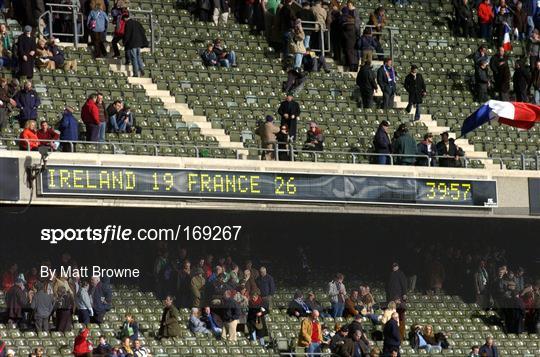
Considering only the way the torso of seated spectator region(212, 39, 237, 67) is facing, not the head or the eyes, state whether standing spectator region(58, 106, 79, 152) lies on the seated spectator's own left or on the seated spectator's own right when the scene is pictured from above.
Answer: on the seated spectator's own right

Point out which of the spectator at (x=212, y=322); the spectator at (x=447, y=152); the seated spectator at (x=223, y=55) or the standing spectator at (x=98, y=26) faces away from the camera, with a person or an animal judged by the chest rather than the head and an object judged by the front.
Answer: the standing spectator

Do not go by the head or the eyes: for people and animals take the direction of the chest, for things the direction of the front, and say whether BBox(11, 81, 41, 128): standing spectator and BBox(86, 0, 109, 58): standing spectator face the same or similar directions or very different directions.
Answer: very different directions

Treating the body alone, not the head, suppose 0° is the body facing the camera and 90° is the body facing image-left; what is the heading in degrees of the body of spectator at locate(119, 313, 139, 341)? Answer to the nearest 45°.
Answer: approximately 0°

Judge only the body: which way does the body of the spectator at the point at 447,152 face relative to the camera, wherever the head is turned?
toward the camera

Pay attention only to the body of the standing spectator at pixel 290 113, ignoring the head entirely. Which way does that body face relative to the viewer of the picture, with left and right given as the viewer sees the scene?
facing the viewer

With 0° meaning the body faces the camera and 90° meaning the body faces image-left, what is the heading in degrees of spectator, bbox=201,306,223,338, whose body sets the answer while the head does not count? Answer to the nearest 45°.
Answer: approximately 315°

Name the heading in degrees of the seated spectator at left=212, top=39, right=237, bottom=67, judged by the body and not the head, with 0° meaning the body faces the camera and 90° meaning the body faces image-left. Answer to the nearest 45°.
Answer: approximately 315°

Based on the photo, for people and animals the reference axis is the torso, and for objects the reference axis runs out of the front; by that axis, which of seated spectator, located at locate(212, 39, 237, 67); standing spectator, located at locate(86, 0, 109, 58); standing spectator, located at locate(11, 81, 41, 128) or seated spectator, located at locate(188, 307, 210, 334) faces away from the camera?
standing spectator, located at locate(86, 0, 109, 58)
